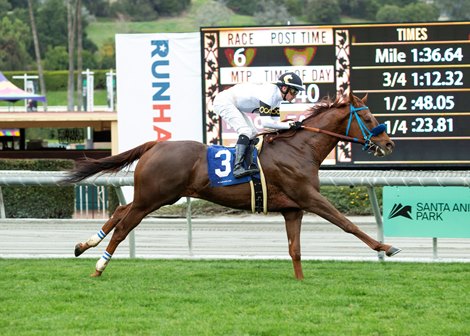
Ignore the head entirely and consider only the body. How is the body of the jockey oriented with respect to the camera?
to the viewer's right

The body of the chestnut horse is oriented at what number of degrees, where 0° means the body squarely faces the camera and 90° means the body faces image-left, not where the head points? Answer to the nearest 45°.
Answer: approximately 270°

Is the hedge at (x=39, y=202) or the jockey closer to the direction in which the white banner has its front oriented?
the jockey

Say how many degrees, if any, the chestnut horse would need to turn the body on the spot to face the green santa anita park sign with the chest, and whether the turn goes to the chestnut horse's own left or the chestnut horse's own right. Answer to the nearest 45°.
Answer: approximately 45° to the chestnut horse's own left

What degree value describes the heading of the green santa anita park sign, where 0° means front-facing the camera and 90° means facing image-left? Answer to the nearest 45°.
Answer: approximately 0°

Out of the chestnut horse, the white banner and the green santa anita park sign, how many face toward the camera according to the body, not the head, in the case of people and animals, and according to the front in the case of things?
2

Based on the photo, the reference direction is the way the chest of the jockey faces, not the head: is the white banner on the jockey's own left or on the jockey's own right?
on the jockey's own left

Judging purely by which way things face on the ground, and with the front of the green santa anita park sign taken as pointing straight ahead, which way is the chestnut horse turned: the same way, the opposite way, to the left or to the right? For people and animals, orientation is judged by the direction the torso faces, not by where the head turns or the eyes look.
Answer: to the left

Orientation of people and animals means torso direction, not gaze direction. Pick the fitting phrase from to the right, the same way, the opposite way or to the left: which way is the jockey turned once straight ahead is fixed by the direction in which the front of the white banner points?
to the left
